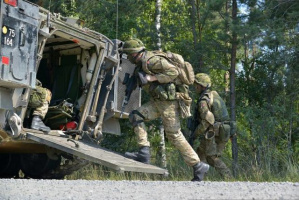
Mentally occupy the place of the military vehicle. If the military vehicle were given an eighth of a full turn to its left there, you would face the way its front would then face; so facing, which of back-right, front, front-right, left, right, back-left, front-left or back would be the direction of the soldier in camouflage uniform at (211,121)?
back

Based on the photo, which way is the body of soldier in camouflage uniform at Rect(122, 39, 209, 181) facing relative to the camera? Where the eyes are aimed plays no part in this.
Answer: to the viewer's left

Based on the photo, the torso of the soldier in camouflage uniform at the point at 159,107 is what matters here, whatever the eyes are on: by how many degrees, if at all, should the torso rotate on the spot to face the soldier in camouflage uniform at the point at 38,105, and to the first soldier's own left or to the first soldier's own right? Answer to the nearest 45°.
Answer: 0° — they already face them
